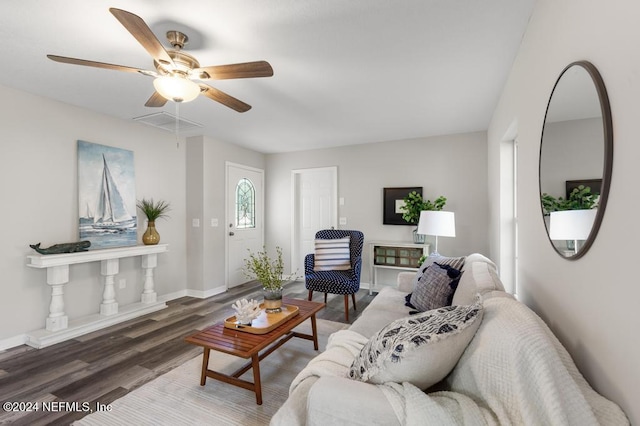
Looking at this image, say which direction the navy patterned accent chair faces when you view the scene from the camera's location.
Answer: facing the viewer and to the left of the viewer

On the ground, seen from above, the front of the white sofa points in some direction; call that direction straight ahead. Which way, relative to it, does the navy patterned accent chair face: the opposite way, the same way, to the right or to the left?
to the left

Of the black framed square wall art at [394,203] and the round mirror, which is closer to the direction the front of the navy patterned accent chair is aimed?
the round mirror

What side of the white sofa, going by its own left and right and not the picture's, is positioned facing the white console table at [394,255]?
right

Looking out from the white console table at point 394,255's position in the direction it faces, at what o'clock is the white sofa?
The white sofa is roughly at 12 o'clock from the white console table.

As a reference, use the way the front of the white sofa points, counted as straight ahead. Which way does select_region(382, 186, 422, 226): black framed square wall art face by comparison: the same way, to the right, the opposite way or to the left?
to the left

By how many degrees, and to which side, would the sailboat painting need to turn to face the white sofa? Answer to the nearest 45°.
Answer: approximately 45° to its right

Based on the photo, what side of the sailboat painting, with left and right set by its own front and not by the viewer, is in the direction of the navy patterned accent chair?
front

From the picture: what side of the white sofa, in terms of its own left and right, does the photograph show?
left

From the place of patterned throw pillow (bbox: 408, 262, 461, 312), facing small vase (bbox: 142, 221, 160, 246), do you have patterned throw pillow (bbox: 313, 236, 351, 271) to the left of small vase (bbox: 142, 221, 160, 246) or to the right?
right

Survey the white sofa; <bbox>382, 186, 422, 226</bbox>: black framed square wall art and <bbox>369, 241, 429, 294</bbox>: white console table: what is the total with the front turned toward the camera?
2

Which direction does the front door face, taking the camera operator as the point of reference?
facing the viewer and to the right of the viewer

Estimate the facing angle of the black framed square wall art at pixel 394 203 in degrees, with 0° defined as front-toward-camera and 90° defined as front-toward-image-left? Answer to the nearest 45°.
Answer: approximately 0°

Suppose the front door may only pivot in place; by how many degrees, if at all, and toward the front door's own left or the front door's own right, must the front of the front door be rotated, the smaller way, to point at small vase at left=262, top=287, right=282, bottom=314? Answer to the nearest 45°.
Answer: approximately 45° to the front door's own right
